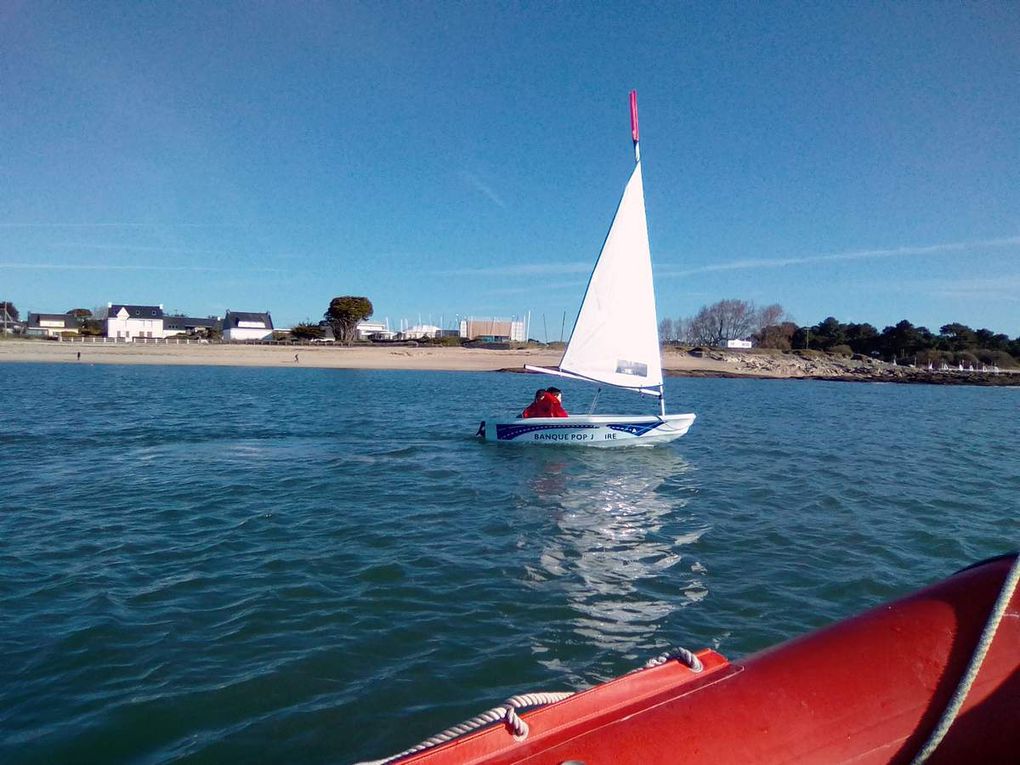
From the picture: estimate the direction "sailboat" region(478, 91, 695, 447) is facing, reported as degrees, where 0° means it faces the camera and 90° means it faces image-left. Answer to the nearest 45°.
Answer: approximately 270°

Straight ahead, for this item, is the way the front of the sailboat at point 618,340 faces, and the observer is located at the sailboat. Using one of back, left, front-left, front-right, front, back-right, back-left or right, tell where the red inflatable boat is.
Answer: right
